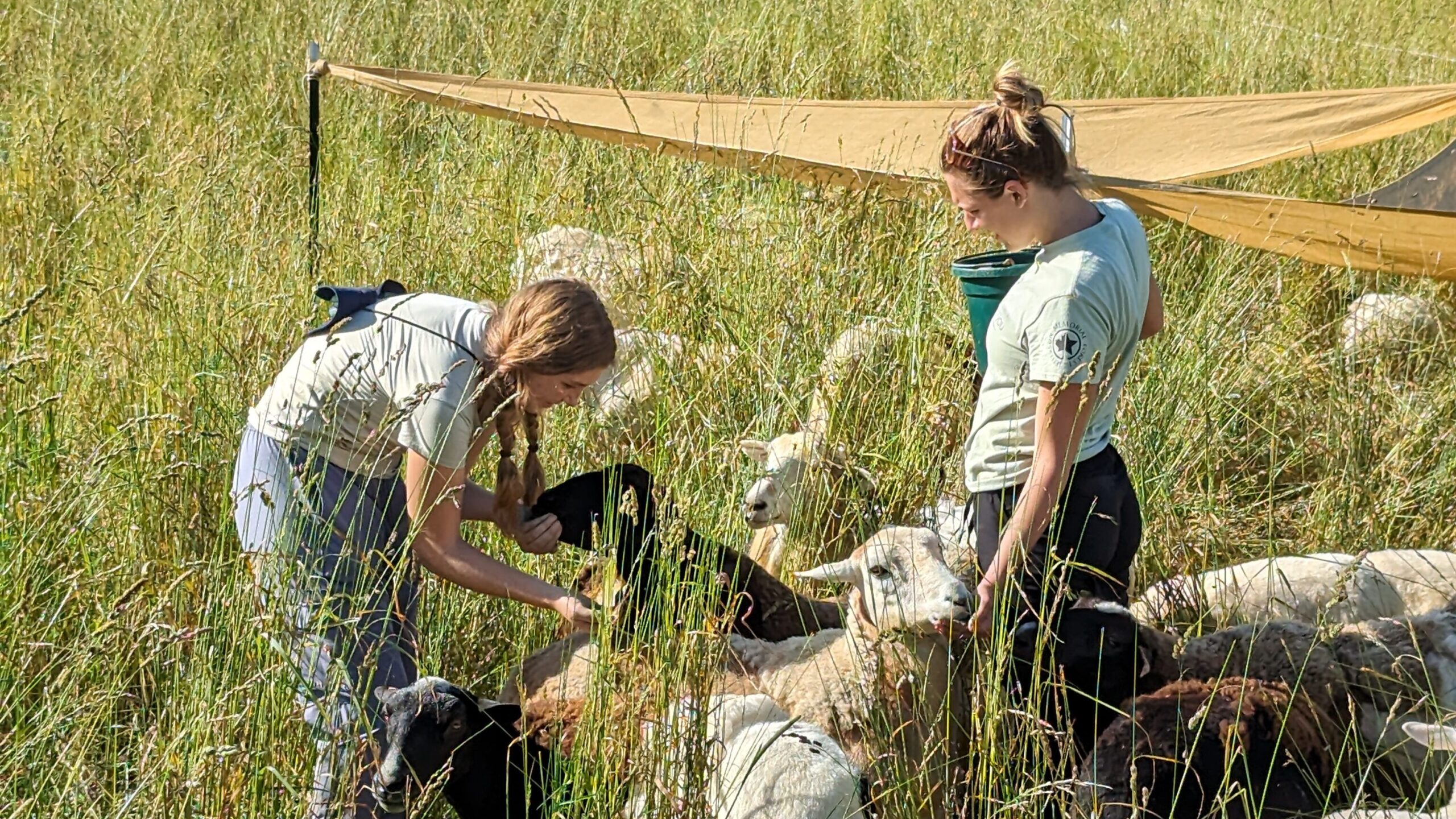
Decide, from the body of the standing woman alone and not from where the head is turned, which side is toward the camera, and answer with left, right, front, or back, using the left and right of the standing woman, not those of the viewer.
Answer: left

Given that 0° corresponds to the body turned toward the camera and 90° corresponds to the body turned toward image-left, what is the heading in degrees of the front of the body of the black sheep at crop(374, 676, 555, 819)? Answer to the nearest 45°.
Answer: approximately 45°

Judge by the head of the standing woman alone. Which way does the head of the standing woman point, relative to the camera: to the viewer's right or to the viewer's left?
to the viewer's left

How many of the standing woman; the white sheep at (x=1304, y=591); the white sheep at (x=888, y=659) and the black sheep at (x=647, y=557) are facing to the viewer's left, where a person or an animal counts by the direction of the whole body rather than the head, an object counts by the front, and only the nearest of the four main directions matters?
3

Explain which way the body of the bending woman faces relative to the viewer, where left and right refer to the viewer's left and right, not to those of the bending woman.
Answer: facing to the right of the viewer

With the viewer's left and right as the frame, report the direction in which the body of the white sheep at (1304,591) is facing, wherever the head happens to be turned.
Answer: facing to the left of the viewer

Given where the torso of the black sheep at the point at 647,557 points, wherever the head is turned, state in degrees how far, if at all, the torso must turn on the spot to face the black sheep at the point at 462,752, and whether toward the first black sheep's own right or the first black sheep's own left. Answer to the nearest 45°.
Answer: approximately 45° to the first black sheep's own left

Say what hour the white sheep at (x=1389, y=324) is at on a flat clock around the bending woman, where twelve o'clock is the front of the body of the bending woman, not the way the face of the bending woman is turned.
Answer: The white sheep is roughly at 11 o'clock from the bending woman.

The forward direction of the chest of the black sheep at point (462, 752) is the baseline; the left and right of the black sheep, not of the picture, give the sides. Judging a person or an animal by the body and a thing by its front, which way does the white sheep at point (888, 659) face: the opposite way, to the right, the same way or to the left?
to the left

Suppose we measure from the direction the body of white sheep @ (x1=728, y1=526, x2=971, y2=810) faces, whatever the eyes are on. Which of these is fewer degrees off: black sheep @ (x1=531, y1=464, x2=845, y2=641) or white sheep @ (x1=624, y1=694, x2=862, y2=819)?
the white sheep
